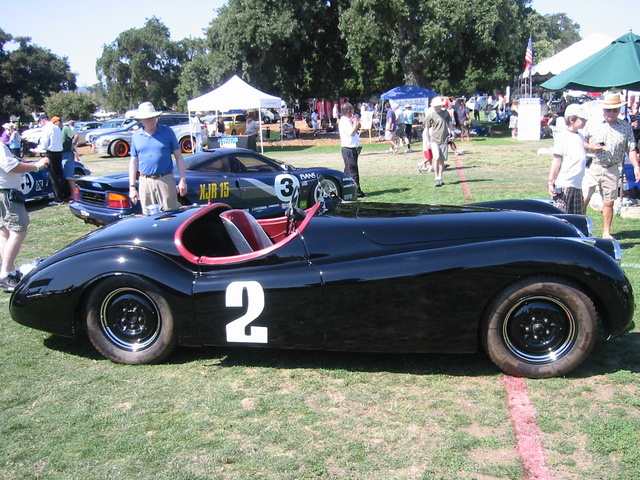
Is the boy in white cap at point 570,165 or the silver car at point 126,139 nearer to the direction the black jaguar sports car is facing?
the boy in white cap

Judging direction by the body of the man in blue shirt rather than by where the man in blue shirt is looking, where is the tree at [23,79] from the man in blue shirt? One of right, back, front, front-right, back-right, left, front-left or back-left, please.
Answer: back

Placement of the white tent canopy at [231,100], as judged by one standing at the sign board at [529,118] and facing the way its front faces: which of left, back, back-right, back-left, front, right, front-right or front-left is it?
front-right

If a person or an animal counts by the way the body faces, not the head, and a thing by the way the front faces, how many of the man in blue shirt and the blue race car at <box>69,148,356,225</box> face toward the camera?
1

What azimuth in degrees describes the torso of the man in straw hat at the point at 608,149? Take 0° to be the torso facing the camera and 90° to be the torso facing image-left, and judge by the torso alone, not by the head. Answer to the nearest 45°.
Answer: approximately 0°

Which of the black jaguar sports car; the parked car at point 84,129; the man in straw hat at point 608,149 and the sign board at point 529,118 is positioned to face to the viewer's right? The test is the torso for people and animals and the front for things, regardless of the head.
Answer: the black jaguar sports car

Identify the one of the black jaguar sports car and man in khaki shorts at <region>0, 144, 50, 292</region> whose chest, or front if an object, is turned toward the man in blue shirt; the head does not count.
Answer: the man in khaki shorts

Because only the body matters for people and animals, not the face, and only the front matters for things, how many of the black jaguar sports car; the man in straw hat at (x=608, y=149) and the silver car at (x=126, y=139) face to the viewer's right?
1

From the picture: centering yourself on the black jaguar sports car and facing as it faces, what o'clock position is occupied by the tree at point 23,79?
The tree is roughly at 8 o'clock from the black jaguar sports car.

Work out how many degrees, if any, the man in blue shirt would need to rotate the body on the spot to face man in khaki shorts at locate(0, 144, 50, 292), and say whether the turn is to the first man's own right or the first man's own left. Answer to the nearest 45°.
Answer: approximately 90° to the first man's own right
